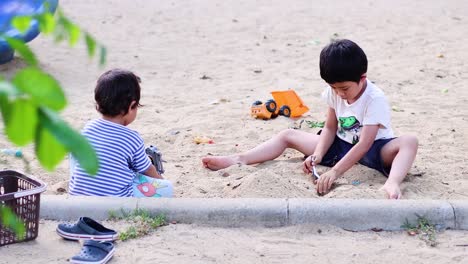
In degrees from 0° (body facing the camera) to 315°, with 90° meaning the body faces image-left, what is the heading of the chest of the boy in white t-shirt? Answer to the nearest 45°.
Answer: approximately 45°

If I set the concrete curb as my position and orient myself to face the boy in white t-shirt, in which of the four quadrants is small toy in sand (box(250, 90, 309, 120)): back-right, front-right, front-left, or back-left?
front-left

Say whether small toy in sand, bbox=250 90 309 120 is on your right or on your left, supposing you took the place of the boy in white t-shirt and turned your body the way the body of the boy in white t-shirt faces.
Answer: on your right

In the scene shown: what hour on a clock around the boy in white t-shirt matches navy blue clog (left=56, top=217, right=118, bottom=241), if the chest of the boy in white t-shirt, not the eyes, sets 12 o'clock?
The navy blue clog is roughly at 12 o'clock from the boy in white t-shirt.

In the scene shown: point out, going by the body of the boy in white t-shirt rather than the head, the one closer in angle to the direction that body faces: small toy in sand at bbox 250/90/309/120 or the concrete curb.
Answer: the concrete curb

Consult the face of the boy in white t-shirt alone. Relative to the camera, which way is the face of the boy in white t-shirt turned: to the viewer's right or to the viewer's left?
to the viewer's left

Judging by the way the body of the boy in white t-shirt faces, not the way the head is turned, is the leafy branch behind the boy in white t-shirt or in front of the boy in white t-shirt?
in front

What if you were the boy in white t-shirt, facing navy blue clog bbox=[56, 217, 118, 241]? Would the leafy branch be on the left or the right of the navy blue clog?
left
